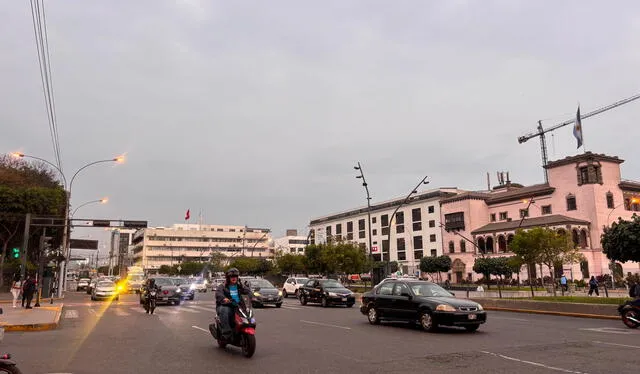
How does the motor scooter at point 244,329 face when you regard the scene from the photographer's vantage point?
facing the viewer and to the right of the viewer

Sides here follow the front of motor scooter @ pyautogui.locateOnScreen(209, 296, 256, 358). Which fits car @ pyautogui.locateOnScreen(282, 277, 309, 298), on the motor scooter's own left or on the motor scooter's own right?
on the motor scooter's own left

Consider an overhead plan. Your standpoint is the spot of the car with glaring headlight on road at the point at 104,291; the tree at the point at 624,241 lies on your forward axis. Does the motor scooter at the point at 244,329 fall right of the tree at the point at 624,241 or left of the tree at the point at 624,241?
right

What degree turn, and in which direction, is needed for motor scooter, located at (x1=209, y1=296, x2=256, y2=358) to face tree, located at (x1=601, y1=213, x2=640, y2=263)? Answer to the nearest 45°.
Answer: approximately 90° to its left

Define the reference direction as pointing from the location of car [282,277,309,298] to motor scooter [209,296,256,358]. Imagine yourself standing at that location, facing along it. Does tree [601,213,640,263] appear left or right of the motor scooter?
left

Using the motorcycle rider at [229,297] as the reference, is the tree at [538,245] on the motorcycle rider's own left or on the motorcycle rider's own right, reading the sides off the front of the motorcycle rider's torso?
on the motorcycle rider's own left

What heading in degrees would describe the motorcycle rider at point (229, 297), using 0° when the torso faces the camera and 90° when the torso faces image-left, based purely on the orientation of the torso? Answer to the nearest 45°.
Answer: approximately 315°

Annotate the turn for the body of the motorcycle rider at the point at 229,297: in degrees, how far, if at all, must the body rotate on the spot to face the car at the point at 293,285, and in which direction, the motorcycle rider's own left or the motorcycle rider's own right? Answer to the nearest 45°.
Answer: approximately 135° to the motorcycle rider's own left
